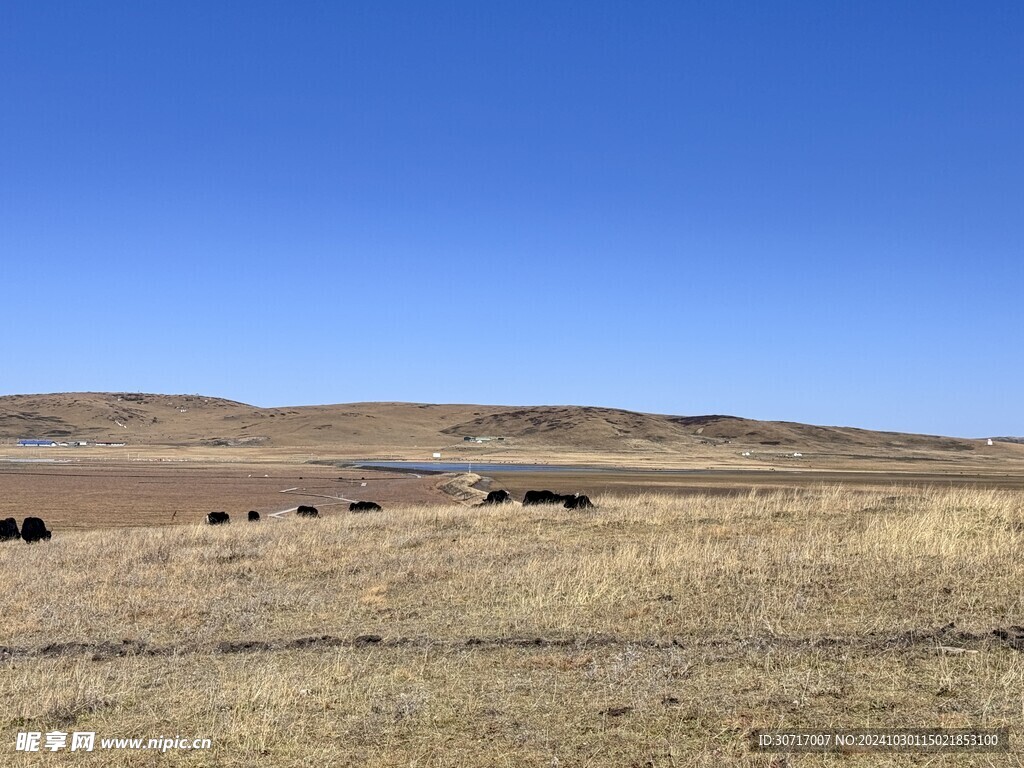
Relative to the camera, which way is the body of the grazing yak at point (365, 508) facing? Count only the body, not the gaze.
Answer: to the viewer's left

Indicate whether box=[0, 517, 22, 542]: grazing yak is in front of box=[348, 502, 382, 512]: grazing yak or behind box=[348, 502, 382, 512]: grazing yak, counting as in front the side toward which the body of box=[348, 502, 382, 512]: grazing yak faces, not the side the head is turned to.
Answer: in front

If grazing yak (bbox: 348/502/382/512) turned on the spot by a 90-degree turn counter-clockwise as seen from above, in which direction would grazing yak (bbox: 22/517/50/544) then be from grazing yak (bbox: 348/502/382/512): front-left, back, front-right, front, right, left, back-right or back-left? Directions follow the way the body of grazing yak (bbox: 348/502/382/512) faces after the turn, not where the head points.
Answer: front-right
